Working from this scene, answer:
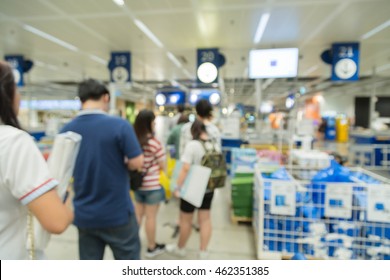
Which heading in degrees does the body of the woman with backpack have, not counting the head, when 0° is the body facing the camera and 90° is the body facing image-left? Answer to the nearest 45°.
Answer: approximately 135°

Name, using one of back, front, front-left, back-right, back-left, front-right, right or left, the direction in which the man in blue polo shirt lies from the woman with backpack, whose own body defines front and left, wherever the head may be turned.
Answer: left

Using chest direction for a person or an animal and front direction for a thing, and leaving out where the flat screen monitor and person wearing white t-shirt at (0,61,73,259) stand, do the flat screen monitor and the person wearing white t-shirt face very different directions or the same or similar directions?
very different directions

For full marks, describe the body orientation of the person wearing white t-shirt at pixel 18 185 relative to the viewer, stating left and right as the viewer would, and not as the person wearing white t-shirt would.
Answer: facing away from the viewer and to the right of the viewer

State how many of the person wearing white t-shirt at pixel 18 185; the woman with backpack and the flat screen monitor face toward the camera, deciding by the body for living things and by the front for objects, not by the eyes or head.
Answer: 1

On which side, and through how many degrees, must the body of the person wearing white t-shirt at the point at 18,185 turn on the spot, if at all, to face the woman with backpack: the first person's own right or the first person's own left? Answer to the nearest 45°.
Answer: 0° — they already face them

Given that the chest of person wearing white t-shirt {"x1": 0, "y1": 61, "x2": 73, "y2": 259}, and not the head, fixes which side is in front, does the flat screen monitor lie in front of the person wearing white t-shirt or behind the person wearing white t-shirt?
in front

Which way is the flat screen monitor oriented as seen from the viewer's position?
toward the camera
